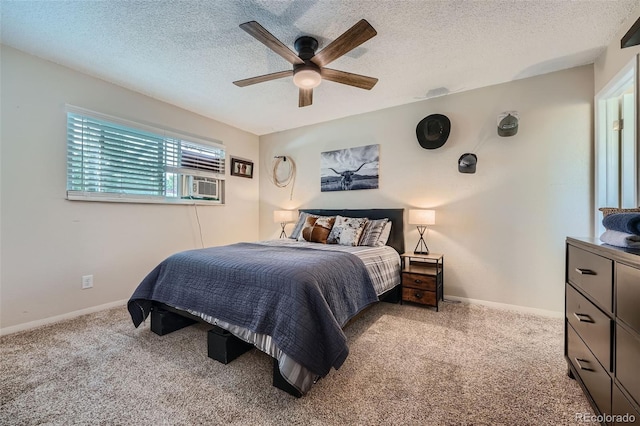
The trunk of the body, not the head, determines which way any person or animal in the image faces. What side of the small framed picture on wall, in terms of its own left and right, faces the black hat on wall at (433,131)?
front

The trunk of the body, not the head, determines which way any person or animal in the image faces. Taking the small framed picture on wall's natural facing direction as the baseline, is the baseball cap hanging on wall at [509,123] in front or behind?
in front

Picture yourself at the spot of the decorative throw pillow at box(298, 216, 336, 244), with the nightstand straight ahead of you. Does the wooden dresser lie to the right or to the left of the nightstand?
right

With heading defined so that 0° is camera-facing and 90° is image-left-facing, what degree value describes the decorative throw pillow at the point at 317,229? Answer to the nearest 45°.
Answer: approximately 45°

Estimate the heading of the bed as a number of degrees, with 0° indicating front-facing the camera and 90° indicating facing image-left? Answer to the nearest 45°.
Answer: approximately 45°

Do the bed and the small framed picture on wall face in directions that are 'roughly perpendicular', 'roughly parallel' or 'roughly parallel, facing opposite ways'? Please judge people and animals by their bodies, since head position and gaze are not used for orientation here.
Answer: roughly perpendicular

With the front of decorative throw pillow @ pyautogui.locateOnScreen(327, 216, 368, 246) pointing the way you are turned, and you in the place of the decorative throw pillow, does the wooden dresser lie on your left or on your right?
on your left

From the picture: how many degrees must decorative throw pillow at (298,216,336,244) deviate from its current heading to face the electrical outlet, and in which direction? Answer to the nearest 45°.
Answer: approximately 45° to its right

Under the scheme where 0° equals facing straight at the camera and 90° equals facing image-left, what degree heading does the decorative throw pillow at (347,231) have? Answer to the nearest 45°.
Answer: approximately 45°

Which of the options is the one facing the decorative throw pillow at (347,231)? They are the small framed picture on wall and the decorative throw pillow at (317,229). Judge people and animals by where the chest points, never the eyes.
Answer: the small framed picture on wall

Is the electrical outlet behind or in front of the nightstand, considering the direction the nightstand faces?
in front
